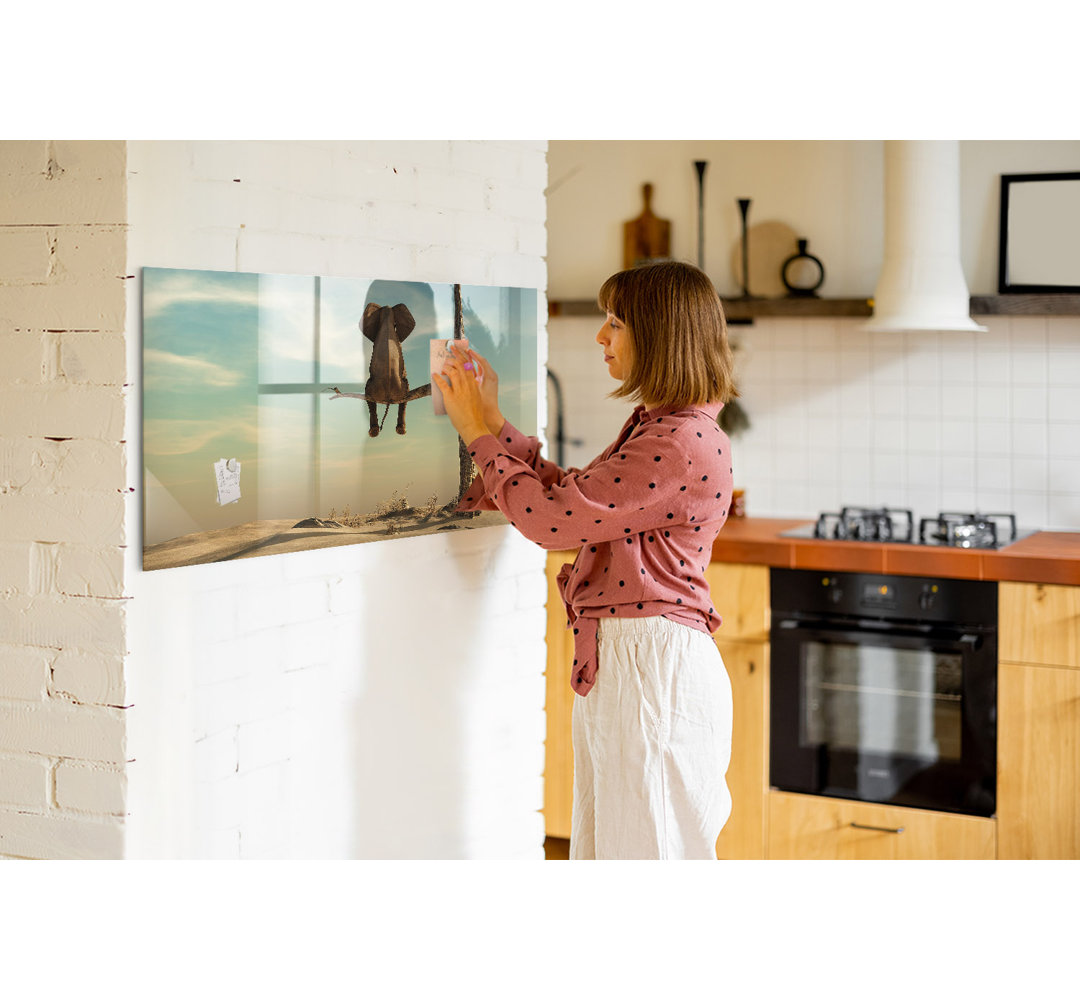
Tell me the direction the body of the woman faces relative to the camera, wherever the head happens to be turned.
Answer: to the viewer's left

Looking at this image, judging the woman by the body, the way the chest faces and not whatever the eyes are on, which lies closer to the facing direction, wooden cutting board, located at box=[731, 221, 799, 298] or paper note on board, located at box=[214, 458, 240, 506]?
the paper note on board

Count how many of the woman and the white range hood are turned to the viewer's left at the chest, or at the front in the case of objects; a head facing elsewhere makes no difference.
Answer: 1

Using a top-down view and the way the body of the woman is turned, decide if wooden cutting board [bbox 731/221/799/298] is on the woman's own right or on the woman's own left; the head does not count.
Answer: on the woman's own right

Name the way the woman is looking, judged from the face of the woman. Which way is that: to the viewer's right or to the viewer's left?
to the viewer's left
